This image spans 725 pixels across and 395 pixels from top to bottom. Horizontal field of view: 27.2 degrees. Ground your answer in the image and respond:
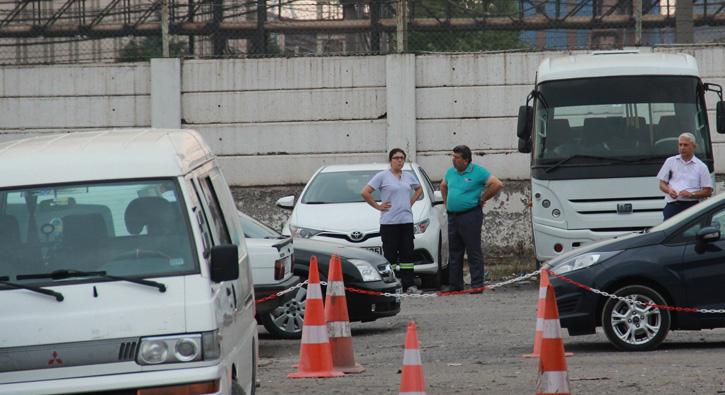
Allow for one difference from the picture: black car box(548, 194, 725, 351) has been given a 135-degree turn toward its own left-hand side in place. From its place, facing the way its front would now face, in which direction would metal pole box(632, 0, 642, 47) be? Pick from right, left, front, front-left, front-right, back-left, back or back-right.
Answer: back-left

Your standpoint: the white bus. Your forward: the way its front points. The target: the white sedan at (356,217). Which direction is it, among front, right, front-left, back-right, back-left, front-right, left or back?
right

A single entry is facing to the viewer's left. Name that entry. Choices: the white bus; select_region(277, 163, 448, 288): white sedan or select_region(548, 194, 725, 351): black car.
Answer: the black car

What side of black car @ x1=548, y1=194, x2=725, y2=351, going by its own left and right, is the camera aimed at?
left

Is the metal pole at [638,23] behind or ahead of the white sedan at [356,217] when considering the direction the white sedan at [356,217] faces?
behind

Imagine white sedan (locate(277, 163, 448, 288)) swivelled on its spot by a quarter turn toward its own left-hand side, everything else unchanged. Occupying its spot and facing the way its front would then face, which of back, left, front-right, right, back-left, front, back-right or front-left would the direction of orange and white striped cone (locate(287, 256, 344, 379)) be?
right

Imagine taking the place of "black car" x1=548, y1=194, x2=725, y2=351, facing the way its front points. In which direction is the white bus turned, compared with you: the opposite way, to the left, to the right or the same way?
to the left

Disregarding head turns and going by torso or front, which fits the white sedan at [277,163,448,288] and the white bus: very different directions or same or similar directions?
same or similar directions

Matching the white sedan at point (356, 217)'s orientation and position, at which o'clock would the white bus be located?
The white bus is roughly at 9 o'clock from the white sedan.

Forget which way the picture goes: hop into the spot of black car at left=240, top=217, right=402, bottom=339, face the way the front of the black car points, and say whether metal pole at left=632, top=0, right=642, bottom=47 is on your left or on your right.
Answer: on your left

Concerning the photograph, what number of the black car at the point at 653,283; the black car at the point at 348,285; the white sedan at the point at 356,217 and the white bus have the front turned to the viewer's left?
1

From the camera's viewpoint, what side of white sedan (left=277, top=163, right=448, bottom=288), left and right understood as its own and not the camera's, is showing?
front

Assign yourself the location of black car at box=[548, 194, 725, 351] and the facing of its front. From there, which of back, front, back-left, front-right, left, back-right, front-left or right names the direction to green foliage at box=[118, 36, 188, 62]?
front-right

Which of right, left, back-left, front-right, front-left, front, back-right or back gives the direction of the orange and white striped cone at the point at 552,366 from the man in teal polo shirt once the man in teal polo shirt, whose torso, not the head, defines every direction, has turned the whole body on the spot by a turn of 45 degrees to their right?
left

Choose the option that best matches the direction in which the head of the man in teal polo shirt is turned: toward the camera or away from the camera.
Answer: toward the camera

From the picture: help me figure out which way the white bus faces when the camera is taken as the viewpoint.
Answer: facing the viewer
